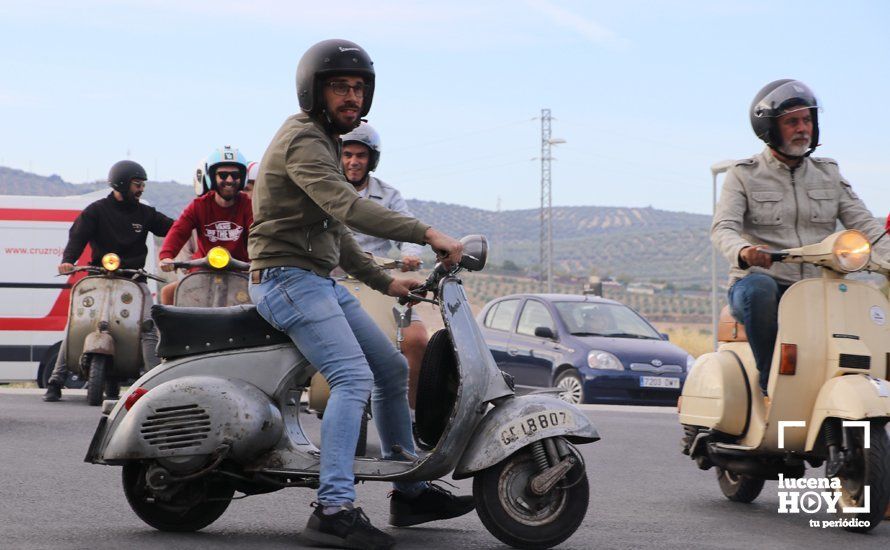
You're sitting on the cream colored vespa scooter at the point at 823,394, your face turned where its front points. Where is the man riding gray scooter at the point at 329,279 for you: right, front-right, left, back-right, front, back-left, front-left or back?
right

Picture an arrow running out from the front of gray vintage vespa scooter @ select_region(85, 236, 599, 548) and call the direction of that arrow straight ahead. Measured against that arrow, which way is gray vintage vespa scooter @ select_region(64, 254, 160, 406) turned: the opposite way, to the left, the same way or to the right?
to the right

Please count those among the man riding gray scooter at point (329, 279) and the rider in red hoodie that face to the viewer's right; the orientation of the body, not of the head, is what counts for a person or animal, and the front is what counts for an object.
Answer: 1

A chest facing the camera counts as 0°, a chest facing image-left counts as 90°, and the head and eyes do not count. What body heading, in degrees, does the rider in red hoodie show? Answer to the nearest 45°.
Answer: approximately 0°

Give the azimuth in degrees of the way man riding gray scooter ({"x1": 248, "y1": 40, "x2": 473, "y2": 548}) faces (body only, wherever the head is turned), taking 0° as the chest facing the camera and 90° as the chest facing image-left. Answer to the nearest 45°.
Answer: approximately 270°

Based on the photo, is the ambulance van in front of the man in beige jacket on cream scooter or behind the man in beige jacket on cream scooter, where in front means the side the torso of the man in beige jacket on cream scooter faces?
behind

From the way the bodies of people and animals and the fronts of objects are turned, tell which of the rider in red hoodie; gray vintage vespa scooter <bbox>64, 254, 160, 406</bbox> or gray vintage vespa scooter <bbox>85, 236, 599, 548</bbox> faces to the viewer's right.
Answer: gray vintage vespa scooter <bbox>85, 236, 599, 548</bbox>
